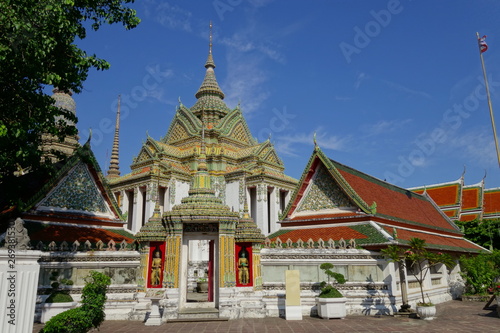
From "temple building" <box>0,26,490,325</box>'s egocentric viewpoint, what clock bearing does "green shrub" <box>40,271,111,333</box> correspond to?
The green shrub is roughly at 1 o'clock from the temple building.

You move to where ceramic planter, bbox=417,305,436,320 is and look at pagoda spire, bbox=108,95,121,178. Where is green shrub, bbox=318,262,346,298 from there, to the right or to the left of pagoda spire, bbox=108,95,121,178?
left

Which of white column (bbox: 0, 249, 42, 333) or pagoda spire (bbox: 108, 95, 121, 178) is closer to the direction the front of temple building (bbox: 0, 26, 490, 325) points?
the white column

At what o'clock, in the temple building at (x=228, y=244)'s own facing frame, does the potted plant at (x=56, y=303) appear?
The potted plant is roughly at 2 o'clock from the temple building.

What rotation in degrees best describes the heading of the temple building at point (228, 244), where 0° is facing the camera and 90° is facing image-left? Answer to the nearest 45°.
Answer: approximately 0°

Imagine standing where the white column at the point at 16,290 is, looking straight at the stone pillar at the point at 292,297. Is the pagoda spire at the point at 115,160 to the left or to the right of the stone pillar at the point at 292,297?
left

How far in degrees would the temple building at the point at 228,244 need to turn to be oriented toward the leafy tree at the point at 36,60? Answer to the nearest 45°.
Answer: approximately 45° to its right

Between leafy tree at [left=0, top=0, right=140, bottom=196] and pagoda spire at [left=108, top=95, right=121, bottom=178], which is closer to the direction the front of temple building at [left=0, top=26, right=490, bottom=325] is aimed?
the leafy tree

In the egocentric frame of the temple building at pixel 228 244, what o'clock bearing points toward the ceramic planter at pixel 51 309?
The ceramic planter is roughly at 2 o'clock from the temple building.

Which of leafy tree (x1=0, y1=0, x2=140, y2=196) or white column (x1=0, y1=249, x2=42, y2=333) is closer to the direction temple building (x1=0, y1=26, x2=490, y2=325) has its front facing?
the white column
